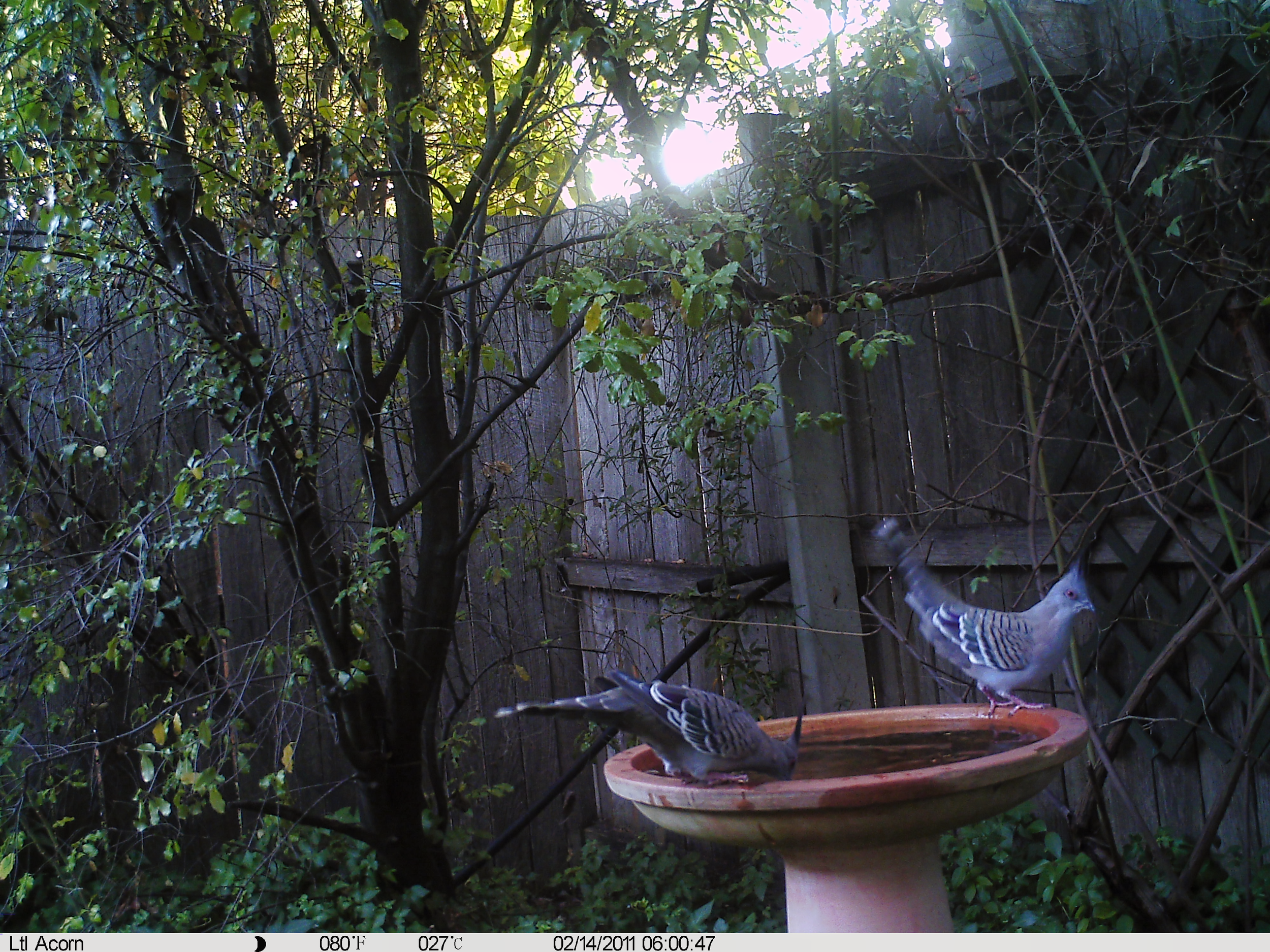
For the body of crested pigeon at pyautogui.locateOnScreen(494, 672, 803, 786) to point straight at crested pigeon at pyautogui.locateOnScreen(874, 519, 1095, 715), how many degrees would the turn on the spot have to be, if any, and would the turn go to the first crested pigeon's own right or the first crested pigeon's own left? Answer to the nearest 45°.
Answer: approximately 45° to the first crested pigeon's own left

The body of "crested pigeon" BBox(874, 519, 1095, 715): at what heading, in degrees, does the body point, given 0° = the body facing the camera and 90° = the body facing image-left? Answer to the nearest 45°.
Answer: approximately 270°

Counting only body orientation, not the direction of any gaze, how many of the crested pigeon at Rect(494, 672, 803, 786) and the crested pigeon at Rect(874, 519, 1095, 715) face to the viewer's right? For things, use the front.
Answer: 2

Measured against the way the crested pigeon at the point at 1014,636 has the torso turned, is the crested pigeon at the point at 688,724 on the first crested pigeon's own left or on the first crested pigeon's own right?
on the first crested pigeon's own right

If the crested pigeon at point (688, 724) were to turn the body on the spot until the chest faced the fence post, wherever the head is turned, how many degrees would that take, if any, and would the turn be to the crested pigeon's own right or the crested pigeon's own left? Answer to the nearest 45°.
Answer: approximately 90° to the crested pigeon's own left

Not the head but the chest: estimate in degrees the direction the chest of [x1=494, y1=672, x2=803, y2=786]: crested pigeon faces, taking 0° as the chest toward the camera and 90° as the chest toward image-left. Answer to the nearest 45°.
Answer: approximately 270°

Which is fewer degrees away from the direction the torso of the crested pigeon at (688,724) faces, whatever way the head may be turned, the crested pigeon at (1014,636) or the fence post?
the crested pigeon
